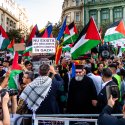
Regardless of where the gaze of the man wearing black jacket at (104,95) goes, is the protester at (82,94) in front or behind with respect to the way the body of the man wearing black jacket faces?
in front

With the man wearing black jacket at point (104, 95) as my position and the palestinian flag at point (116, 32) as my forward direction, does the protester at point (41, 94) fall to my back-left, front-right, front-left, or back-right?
back-left

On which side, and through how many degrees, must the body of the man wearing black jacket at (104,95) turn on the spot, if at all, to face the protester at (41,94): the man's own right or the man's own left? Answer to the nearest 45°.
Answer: approximately 45° to the man's own left
